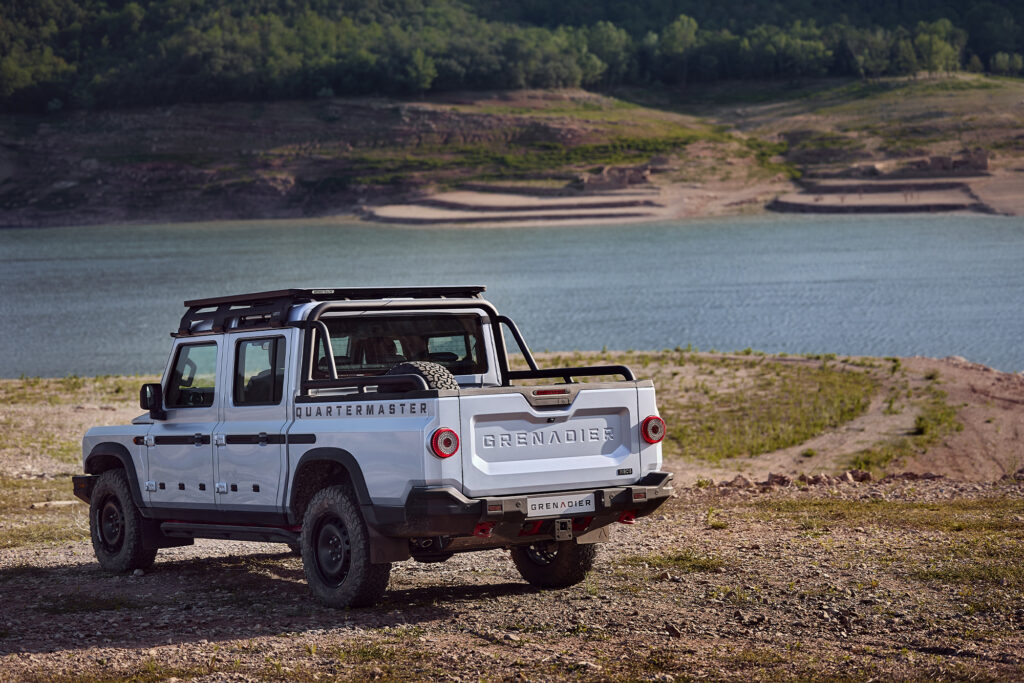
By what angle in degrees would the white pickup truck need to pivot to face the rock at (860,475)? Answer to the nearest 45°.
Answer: approximately 90° to its right

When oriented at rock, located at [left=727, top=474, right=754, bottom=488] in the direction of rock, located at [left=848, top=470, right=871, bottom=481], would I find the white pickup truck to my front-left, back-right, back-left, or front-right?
back-right

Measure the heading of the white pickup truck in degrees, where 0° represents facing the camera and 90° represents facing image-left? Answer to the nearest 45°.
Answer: approximately 135°

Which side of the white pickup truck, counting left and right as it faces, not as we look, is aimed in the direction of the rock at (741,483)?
right
